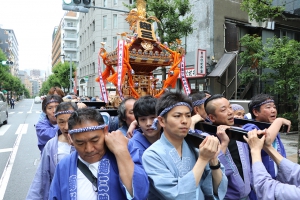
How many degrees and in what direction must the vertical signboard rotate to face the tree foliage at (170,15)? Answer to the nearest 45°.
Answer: approximately 45° to its right

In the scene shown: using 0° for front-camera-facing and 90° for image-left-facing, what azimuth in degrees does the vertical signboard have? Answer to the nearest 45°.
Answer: approximately 0°

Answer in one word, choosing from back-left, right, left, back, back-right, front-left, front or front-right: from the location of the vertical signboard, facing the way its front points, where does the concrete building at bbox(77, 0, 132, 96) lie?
back-right

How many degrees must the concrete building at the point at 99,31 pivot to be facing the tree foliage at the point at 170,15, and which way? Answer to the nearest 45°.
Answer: approximately 45° to its left
